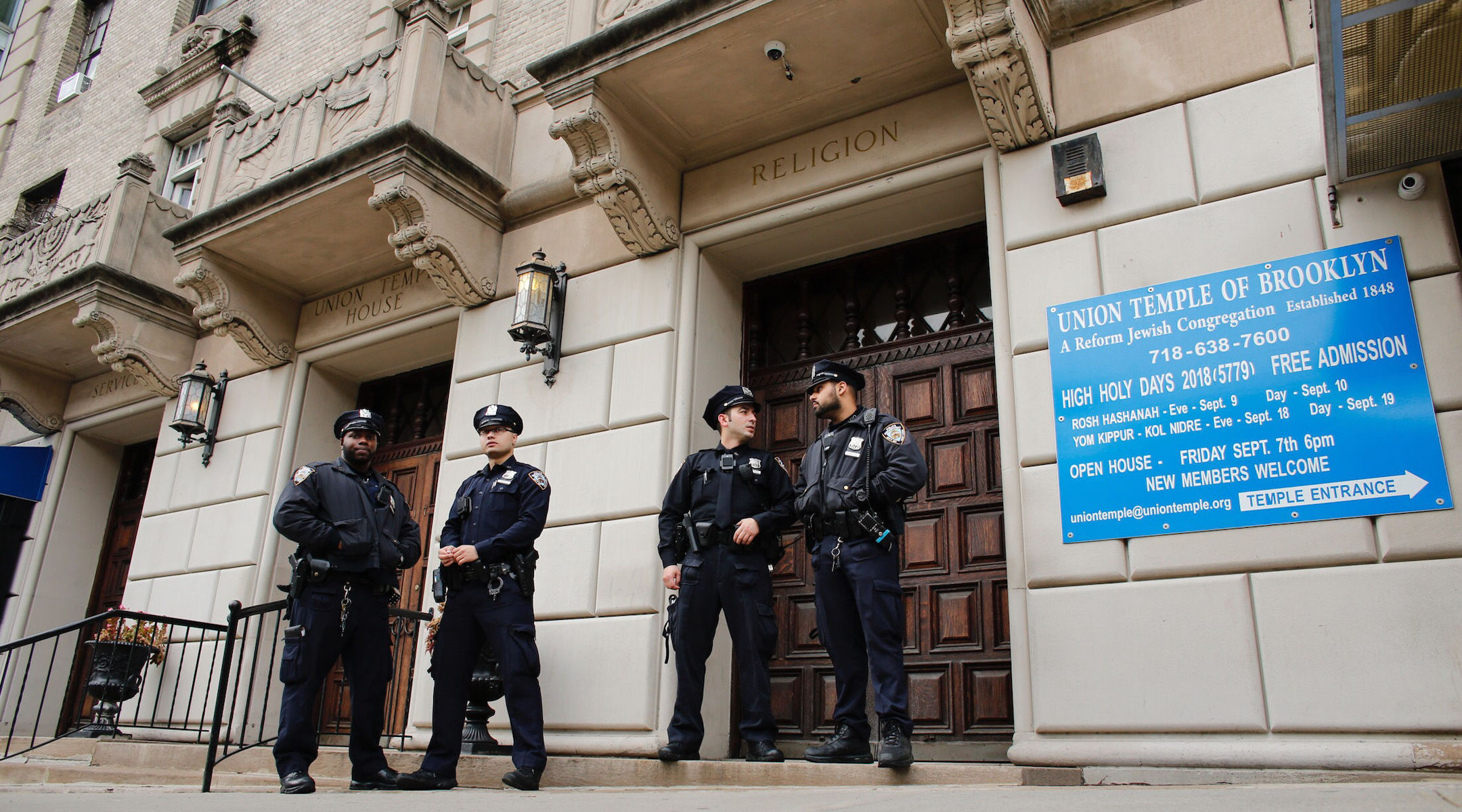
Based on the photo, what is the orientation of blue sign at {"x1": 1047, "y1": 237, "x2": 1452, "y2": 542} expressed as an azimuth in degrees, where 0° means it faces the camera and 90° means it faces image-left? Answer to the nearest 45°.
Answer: approximately 45°

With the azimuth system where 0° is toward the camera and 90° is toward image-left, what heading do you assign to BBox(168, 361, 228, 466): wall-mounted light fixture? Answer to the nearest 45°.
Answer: approximately 45°

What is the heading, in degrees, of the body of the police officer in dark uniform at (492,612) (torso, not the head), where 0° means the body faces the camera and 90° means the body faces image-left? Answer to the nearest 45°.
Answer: approximately 45°

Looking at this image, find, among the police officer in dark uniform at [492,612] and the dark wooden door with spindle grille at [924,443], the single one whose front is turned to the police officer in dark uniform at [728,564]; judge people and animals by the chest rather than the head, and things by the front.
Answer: the dark wooden door with spindle grille

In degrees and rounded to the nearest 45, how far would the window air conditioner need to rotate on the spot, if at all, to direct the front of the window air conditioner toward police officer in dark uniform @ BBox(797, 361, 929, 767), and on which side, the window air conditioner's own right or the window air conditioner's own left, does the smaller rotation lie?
approximately 45° to the window air conditioner's own left

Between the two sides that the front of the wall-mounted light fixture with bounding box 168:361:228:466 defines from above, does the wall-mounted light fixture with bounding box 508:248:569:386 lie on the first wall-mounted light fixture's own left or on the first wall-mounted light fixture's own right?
on the first wall-mounted light fixture's own left

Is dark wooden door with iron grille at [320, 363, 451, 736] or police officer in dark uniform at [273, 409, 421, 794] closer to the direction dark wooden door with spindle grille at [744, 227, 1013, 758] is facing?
the police officer in dark uniform

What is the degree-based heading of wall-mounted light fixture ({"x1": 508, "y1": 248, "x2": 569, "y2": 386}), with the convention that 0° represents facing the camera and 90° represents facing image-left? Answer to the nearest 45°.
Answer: approximately 45°

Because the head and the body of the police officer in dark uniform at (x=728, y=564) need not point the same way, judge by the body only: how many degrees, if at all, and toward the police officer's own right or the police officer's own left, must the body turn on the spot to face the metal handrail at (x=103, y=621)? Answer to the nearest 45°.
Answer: approximately 90° to the police officer's own right

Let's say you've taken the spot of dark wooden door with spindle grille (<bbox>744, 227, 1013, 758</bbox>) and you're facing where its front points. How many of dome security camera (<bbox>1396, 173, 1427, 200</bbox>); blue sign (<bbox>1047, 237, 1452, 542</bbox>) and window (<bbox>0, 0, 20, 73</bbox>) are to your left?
2

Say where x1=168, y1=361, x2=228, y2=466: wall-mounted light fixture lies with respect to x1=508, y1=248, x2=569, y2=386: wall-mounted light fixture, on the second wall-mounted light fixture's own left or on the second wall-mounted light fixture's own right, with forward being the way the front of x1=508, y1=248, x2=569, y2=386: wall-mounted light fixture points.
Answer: on the second wall-mounted light fixture's own right
